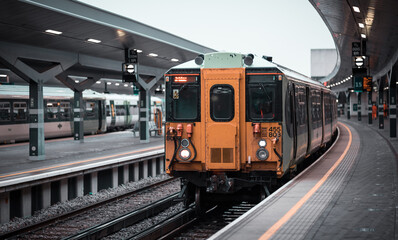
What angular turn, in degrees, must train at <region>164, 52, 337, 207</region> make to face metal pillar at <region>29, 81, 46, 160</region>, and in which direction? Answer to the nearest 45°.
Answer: approximately 45° to its right

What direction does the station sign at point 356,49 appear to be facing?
toward the camera

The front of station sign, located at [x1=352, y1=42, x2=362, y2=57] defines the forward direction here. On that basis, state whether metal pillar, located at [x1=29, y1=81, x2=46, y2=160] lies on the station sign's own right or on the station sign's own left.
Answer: on the station sign's own right

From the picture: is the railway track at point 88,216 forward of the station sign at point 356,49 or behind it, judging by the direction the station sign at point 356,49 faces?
forward

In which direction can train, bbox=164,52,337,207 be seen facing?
toward the camera

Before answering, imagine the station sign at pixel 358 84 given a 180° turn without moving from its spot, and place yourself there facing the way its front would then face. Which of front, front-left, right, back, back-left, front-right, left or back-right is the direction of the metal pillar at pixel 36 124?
back-left

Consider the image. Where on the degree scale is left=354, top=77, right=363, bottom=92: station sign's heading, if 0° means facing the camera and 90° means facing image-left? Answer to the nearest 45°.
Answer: approximately 0°

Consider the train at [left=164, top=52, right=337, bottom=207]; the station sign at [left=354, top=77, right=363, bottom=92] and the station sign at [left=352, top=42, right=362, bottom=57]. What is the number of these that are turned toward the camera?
3

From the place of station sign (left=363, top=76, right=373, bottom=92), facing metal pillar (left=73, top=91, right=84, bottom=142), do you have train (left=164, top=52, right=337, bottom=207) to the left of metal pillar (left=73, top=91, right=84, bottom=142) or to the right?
left
